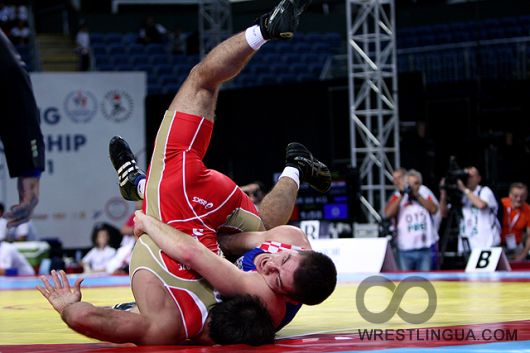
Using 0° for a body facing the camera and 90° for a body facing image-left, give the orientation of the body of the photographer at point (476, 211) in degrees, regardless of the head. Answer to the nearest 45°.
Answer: approximately 45°

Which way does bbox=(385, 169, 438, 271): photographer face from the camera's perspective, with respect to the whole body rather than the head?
toward the camera

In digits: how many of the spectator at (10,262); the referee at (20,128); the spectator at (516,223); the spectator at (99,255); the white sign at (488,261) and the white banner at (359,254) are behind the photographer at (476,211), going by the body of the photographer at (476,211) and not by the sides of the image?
1

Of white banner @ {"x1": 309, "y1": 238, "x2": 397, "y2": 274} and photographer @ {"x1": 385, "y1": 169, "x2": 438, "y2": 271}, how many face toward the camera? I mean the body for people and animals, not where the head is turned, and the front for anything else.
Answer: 2

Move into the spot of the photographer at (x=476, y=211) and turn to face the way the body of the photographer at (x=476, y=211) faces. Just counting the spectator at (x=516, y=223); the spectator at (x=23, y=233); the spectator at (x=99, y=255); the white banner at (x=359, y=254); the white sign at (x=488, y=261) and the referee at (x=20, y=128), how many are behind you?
1

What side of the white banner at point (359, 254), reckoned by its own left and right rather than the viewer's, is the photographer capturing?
front

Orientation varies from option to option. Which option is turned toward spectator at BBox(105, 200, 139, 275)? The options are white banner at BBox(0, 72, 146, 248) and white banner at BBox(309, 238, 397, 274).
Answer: white banner at BBox(0, 72, 146, 248)

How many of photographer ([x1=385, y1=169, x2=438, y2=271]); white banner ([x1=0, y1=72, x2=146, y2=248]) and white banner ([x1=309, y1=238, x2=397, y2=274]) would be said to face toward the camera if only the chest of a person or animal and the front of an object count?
3

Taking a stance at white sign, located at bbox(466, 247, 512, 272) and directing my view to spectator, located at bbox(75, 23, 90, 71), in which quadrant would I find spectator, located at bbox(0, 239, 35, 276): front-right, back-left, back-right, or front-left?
front-left

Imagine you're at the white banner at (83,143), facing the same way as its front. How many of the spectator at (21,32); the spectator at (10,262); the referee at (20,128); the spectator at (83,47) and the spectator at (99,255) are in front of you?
3

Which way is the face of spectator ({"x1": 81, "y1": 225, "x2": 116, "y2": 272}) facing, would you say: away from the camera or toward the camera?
toward the camera

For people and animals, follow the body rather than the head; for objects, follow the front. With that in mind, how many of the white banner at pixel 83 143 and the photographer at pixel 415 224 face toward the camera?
2

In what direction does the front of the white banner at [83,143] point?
toward the camera

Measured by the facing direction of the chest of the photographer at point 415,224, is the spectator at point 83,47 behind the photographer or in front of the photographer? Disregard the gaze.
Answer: behind

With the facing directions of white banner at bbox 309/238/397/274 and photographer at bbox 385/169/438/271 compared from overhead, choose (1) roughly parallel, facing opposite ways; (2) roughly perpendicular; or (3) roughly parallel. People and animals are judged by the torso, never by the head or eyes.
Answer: roughly parallel

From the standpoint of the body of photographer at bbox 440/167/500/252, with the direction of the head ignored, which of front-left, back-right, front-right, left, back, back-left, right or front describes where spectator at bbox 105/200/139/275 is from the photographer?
front-right

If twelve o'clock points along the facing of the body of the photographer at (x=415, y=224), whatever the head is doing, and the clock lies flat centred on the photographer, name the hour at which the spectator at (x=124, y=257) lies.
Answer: The spectator is roughly at 3 o'clock from the photographer.
